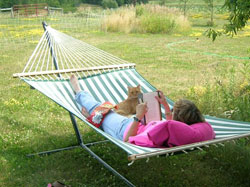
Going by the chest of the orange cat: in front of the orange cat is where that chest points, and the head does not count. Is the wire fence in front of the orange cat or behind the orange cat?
behind

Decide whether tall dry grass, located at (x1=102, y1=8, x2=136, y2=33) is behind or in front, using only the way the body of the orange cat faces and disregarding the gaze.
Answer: behind
